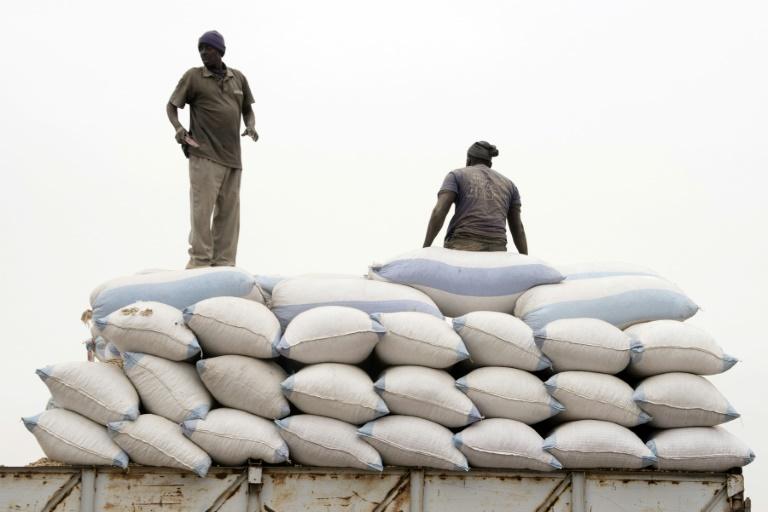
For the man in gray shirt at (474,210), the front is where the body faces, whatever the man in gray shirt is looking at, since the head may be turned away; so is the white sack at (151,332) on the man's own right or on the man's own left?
on the man's own left

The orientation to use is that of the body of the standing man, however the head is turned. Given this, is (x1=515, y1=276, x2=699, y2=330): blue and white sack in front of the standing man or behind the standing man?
in front

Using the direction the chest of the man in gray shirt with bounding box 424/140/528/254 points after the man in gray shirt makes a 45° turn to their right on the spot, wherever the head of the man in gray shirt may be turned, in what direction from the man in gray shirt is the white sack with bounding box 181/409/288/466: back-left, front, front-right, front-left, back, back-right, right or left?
back

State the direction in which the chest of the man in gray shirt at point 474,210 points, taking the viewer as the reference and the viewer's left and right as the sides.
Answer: facing away from the viewer

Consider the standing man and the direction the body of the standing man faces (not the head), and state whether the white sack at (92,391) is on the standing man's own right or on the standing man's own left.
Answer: on the standing man's own right

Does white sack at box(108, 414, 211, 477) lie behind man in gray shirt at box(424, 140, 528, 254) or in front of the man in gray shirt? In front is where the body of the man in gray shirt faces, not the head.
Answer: behind

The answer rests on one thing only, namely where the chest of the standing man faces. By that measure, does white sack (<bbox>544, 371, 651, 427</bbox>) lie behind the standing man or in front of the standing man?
in front

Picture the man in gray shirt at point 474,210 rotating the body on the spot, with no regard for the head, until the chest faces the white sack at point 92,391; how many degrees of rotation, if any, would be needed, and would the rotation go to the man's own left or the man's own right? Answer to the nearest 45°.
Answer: approximately 135° to the man's own left

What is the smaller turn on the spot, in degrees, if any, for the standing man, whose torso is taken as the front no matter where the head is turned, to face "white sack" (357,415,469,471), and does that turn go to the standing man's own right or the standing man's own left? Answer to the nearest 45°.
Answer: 0° — they already face it

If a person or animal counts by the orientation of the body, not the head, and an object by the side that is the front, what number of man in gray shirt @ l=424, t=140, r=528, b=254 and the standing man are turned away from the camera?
1

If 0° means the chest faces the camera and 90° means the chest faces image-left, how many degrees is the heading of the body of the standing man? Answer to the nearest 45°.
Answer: approximately 315°

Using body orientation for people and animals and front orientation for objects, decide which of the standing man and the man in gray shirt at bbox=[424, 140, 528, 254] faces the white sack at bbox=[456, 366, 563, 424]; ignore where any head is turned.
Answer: the standing man

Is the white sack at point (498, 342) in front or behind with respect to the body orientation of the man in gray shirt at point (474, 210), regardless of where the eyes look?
behind

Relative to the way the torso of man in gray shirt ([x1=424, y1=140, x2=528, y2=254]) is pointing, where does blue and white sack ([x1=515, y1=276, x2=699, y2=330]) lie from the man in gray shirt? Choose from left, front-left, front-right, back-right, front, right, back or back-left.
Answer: back-right
